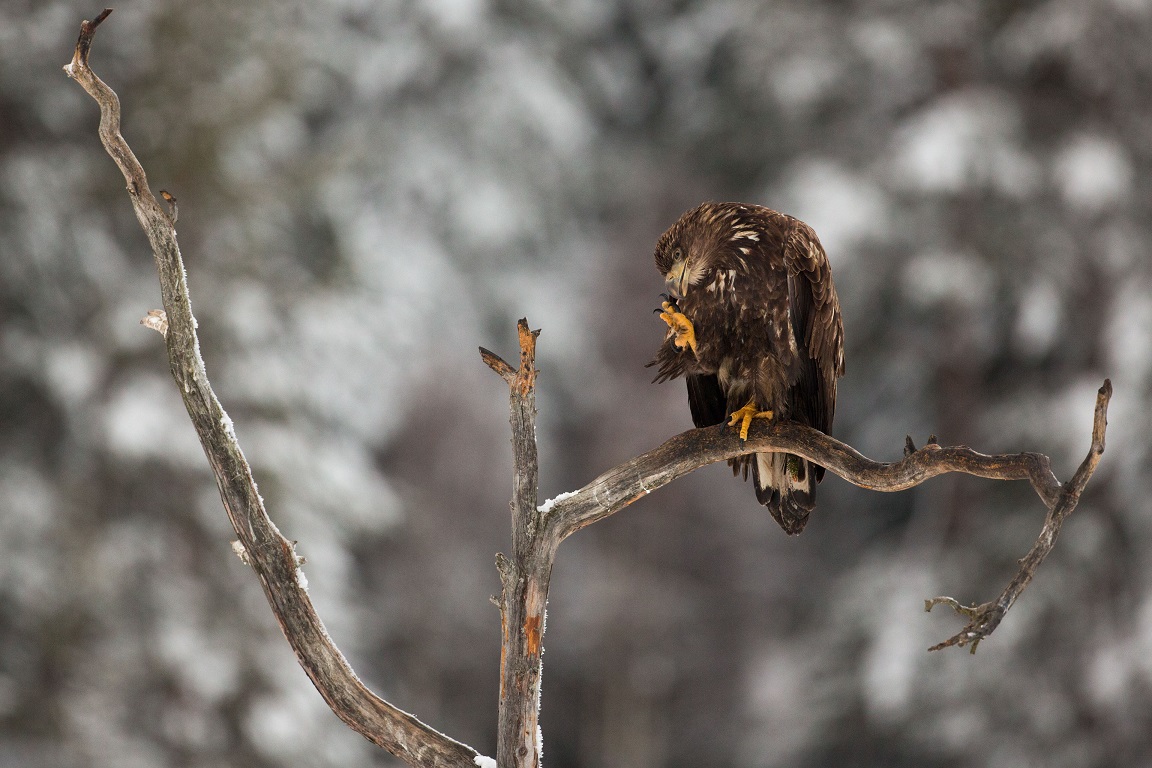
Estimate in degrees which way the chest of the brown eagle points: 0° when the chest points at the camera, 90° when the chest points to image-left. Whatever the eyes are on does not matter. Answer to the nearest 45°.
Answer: approximately 45°

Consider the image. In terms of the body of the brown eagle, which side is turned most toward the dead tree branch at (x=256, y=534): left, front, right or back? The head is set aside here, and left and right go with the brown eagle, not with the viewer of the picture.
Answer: right
